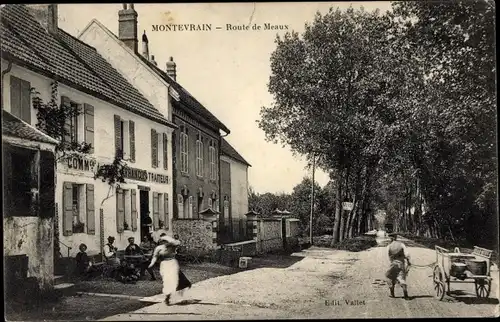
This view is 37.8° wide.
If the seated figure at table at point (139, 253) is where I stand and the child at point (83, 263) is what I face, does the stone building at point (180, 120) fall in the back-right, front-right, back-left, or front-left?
back-right

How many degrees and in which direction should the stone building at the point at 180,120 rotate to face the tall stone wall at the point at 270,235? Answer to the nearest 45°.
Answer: approximately 90° to its left

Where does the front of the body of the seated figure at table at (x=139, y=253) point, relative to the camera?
toward the camera

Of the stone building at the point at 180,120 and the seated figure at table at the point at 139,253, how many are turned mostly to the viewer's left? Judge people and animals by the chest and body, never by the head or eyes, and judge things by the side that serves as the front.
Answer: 0

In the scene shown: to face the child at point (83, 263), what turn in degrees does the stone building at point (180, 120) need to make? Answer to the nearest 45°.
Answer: approximately 90° to its right

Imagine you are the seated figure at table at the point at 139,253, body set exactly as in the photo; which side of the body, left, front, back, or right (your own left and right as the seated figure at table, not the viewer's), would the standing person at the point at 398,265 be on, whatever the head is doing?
left

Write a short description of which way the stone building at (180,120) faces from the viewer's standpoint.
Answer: facing the viewer and to the right of the viewer

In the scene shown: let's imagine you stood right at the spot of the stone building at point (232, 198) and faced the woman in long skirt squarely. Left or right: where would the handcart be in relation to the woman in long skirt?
left

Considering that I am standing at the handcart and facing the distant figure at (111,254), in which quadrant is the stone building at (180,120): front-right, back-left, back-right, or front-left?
front-right
